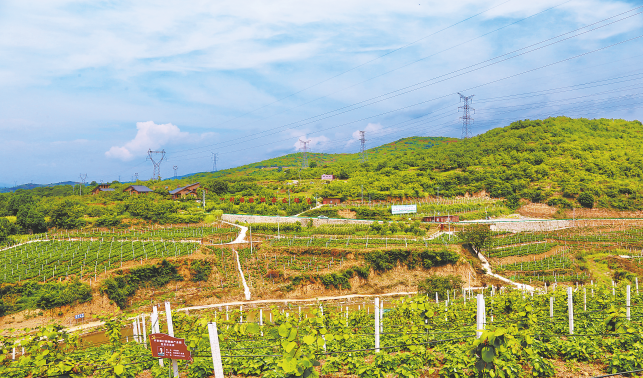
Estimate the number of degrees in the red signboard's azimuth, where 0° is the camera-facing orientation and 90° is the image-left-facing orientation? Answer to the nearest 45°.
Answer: approximately 0°

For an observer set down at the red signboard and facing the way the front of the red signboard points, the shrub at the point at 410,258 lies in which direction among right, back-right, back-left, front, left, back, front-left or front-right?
back-left

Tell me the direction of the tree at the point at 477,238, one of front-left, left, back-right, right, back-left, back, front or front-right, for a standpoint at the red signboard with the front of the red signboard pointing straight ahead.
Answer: back-left

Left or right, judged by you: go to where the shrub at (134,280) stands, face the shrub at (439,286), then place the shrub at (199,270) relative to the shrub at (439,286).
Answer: left

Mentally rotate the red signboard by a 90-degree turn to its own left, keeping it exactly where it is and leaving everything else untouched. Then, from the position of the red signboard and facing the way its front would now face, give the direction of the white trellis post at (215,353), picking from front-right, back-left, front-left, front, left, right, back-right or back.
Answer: front

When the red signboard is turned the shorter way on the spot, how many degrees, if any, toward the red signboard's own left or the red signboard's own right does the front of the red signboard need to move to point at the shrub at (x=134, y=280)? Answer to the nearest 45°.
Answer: approximately 180°

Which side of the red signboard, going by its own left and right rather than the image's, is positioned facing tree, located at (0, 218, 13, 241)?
back

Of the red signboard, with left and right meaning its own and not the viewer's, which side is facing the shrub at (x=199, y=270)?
back

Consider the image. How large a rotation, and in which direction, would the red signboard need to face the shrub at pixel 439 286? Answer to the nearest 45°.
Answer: approximately 135° to its left
